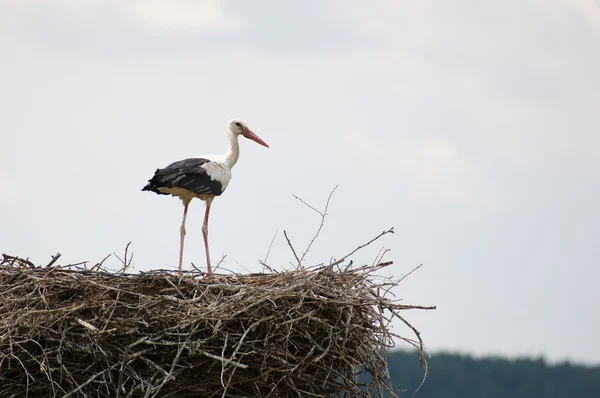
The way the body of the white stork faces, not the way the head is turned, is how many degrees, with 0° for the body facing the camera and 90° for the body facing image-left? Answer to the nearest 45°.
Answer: approximately 270°
